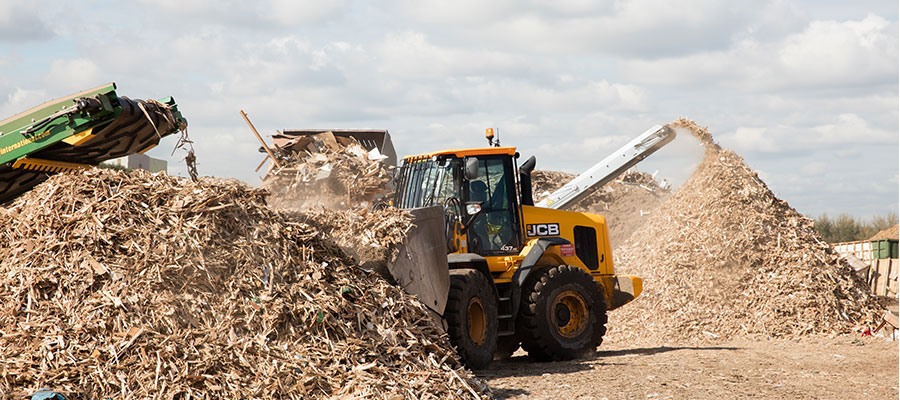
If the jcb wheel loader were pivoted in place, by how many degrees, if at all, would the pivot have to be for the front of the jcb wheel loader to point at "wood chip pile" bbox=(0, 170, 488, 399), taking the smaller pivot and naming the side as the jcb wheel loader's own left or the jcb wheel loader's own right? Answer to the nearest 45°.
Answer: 0° — it already faces it

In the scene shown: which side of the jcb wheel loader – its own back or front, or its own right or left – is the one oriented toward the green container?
back

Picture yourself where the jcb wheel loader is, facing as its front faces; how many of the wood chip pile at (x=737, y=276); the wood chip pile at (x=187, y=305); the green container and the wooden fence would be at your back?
3

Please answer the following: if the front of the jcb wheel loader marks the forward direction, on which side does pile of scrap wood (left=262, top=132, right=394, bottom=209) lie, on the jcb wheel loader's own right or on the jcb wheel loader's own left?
on the jcb wheel loader's own right

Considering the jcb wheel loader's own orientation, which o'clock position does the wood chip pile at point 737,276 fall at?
The wood chip pile is roughly at 6 o'clock from the jcb wheel loader.

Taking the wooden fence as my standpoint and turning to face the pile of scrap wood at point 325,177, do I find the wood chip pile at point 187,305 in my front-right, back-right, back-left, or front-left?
front-left

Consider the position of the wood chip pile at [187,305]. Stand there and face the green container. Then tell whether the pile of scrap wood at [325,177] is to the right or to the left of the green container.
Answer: left

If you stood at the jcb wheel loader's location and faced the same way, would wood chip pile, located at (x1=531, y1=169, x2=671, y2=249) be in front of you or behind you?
behind

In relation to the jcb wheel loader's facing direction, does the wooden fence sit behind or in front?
behind

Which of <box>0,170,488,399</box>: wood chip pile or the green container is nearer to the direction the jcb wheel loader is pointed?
the wood chip pile

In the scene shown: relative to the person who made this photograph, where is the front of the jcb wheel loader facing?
facing the viewer and to the left of the viewer
